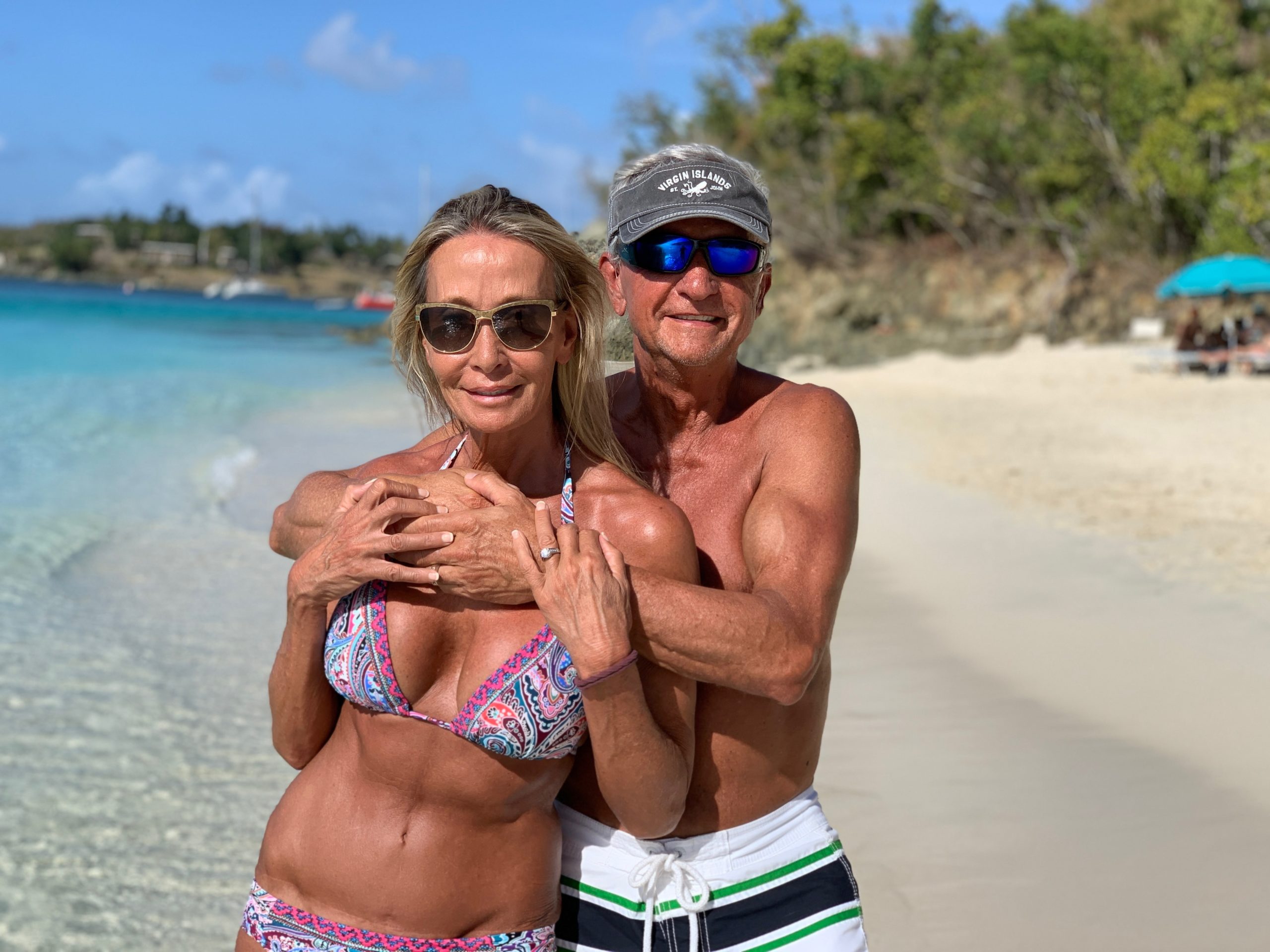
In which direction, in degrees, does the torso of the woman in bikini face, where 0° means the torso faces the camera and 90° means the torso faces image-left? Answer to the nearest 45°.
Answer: approximately 0°

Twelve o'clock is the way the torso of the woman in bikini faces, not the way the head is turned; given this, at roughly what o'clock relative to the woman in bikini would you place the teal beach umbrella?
The teal beach umbrella is roughly at 7 o'clock from the woman in bikini.

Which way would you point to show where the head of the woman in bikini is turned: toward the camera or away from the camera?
toward the camera
